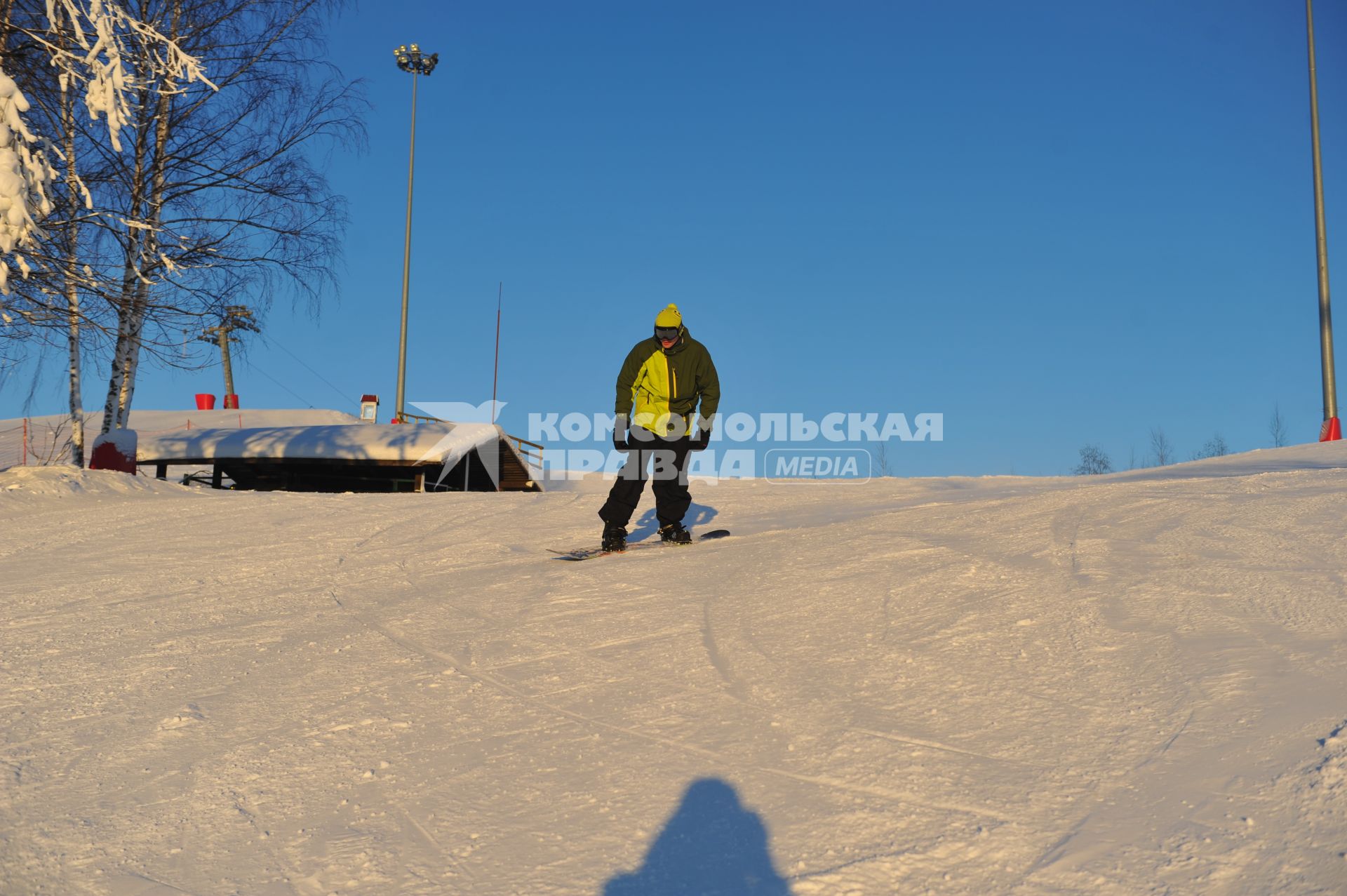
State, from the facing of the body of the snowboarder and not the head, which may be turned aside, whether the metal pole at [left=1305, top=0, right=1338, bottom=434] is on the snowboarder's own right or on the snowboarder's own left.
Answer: on the snowboarder's own left

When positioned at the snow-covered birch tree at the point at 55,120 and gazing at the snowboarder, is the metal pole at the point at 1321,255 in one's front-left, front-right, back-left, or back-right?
front-left

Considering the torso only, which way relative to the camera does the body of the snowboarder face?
toward the camera

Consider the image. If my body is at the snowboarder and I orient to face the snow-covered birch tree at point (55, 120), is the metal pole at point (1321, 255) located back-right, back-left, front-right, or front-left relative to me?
back-right
